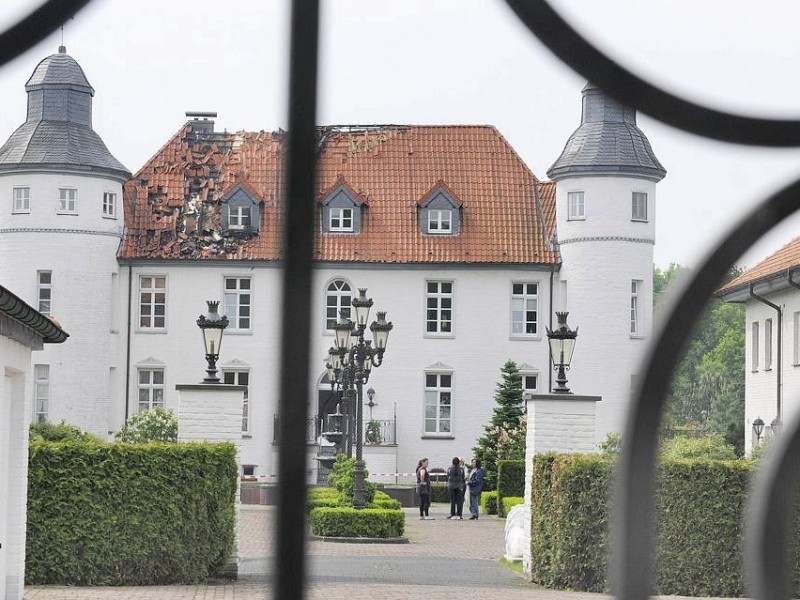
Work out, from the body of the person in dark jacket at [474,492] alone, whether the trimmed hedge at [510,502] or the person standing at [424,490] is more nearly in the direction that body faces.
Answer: the person standing

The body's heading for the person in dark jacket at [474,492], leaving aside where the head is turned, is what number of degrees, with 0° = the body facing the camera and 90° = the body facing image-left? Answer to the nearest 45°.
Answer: approximately 45°

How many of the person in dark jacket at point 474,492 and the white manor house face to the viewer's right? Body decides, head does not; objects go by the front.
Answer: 0

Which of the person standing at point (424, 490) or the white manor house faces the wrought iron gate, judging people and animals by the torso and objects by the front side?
the white manor house

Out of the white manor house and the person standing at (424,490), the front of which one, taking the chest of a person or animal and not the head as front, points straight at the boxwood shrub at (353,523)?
the white manor house

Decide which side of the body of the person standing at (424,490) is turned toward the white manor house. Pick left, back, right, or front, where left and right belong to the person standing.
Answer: left

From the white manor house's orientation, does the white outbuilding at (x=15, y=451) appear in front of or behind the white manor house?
in front

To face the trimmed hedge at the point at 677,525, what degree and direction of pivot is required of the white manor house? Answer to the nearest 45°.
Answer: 0° — it already faces it

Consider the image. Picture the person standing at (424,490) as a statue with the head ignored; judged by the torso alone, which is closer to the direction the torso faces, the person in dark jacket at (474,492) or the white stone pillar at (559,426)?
the person in dark jacket

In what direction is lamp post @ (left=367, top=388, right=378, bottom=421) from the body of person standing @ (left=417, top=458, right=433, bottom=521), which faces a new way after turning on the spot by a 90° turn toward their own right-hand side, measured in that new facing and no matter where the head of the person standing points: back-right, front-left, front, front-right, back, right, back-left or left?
back

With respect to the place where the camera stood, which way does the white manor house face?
facing the viewer

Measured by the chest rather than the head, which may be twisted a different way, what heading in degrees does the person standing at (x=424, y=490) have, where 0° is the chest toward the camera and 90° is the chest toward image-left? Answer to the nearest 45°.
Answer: approximately 270°

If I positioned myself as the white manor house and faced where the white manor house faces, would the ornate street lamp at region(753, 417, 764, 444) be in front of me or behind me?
in front

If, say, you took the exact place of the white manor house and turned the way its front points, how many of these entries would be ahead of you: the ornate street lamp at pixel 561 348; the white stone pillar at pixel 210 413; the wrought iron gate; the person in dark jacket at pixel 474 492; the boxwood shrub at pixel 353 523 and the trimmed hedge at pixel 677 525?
6
